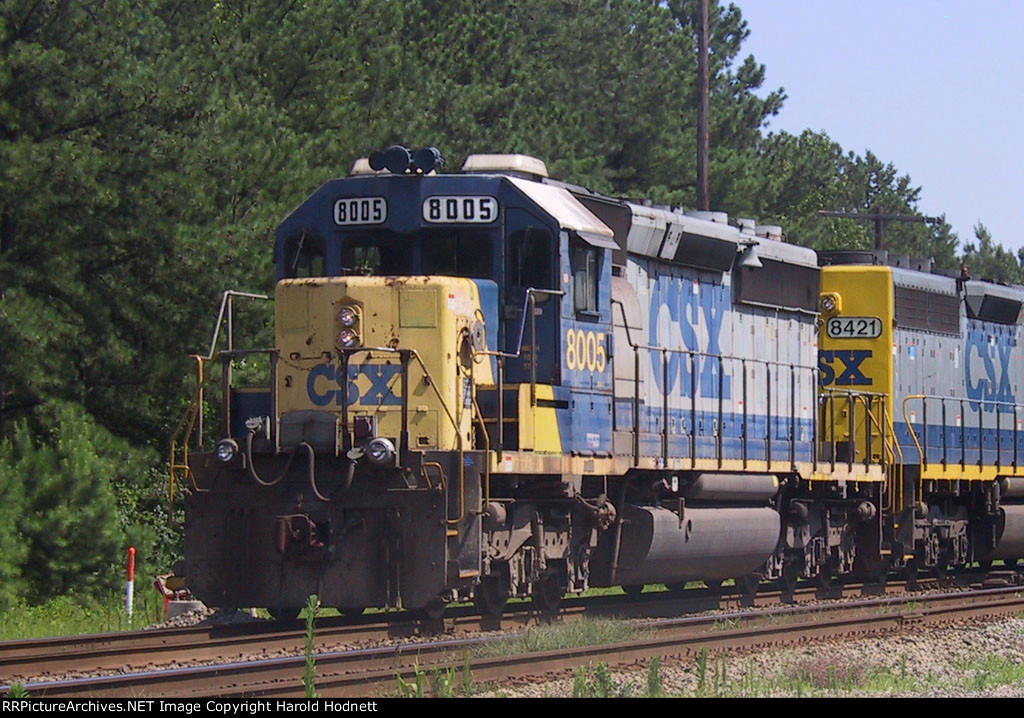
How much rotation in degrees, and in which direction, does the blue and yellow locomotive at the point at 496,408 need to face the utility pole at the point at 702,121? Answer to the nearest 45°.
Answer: approximately 135° to its right

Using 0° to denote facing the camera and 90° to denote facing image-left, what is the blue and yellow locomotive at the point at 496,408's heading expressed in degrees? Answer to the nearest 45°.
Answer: approximately 45°
